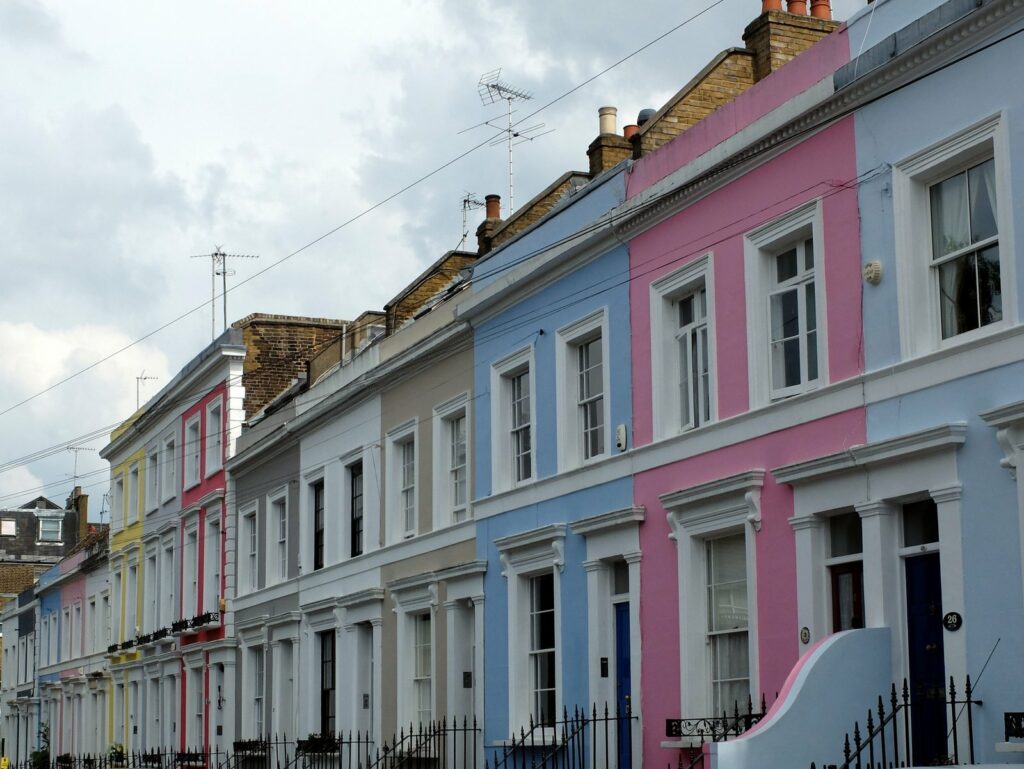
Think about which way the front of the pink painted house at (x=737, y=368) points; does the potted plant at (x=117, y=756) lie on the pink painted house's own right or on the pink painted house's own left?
on the pink painted house's own right

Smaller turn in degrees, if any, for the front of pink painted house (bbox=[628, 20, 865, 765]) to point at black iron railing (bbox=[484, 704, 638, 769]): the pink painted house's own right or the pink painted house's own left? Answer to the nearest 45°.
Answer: approximately 90° to the pink painted house's own right

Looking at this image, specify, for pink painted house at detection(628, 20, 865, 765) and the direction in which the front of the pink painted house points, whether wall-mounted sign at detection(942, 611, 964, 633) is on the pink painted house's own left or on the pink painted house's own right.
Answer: on the pink painted house's own left

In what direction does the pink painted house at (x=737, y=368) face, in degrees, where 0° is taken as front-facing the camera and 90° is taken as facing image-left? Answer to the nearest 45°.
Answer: approximately 45°
